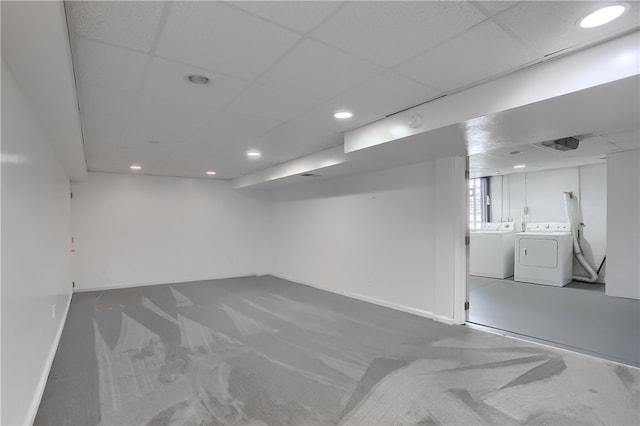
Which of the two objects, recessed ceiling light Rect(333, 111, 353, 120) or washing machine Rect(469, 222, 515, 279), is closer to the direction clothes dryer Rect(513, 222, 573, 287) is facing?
the recessed ceiling light

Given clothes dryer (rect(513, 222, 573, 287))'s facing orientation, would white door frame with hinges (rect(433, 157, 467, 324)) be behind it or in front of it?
in front

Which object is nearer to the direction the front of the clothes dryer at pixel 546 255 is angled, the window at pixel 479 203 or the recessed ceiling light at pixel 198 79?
the recessed ceiling light

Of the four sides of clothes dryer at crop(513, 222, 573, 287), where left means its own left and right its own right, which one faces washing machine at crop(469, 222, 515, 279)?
right

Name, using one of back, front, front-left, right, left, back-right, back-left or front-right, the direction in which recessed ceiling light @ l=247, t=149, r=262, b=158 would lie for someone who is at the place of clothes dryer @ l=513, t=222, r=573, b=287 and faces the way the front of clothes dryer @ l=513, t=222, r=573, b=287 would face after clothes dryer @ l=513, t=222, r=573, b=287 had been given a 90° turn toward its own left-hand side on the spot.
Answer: back-right

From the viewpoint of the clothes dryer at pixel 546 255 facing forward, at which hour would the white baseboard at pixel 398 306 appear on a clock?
The white baseboard is roughly at 1 o'clock from the clothes dryer.

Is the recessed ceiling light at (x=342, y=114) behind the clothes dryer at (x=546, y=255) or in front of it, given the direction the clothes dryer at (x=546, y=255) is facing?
in front

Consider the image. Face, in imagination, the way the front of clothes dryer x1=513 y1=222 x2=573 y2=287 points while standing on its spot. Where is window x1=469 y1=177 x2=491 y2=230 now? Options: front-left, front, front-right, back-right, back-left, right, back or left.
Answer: back-right

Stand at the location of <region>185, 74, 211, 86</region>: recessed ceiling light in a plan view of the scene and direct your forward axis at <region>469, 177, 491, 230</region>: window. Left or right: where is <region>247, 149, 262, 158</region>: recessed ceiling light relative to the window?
left

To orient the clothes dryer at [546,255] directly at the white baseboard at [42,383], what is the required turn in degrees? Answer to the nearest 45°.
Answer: approximately 45° to its right

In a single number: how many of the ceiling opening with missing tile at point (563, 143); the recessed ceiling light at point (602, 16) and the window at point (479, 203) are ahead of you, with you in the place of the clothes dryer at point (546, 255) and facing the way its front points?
2

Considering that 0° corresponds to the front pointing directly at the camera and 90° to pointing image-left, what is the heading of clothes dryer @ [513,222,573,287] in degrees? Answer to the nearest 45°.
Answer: approximately 0°
